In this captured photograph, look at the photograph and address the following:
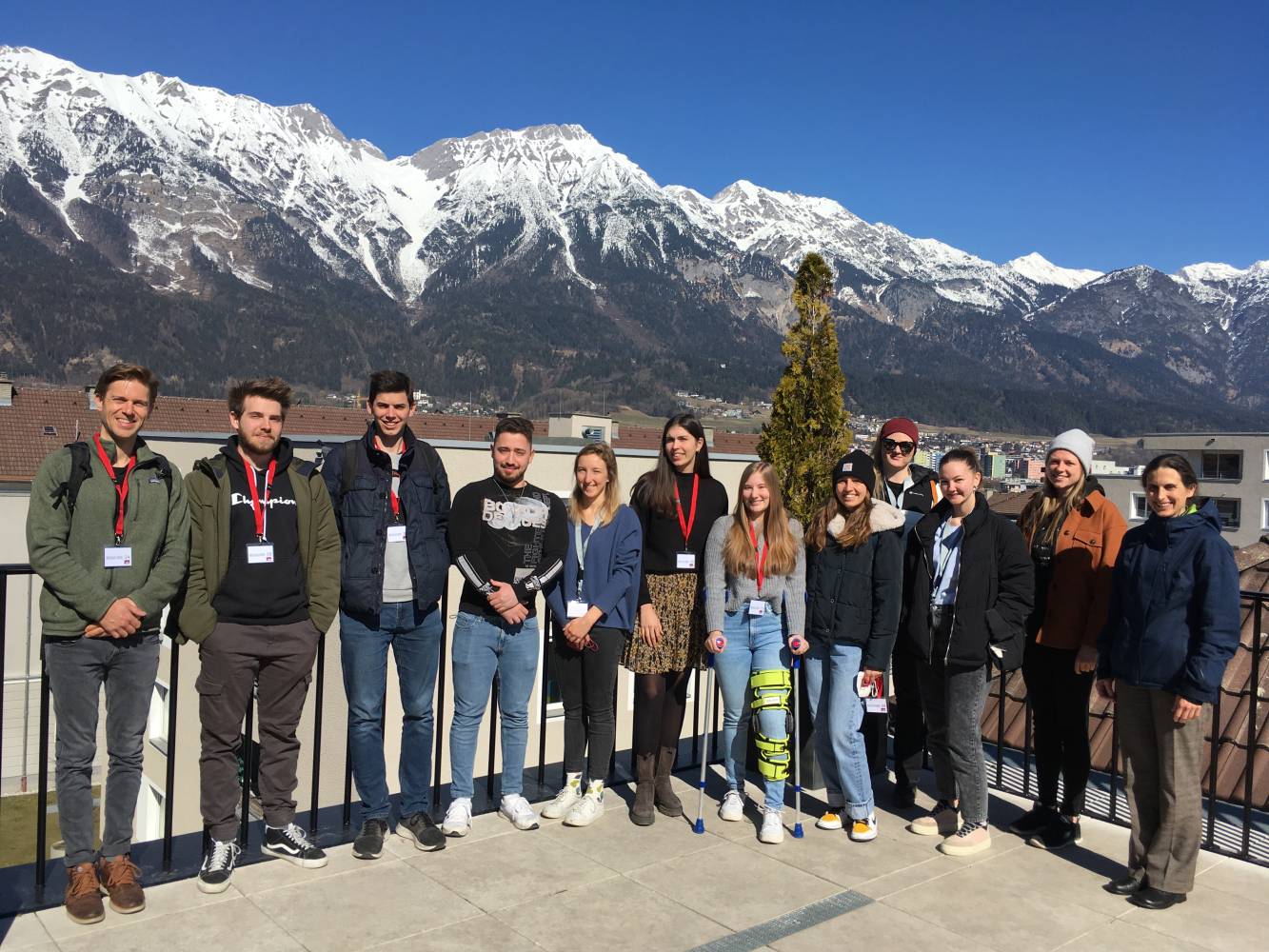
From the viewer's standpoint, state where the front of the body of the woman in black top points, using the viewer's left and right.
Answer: facing the viewer

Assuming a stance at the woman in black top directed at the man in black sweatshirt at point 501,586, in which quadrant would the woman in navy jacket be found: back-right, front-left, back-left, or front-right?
back-left

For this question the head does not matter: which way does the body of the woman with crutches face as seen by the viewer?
toward the camera

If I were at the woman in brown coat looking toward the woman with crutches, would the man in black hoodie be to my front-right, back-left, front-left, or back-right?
front-left

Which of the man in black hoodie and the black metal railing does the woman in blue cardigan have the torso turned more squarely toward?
the man in black hoodie

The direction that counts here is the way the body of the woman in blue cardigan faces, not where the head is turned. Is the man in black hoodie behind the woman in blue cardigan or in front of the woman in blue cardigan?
in front

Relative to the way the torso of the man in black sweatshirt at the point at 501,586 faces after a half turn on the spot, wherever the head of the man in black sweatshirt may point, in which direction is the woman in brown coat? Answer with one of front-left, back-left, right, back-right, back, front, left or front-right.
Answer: right

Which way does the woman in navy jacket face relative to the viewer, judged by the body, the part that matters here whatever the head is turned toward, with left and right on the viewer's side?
facing the viewer and to the left of the viewer

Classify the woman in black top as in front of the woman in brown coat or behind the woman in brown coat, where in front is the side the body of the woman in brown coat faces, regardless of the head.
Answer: in front

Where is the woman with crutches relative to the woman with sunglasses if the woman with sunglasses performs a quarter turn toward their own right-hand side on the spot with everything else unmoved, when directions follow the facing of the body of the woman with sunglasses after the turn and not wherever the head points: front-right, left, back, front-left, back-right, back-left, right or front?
front-left

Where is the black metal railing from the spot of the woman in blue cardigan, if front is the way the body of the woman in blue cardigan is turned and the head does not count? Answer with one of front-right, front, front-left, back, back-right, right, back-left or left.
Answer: back-left

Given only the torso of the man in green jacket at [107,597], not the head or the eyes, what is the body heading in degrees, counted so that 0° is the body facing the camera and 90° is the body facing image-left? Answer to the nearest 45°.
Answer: approximately 0°
